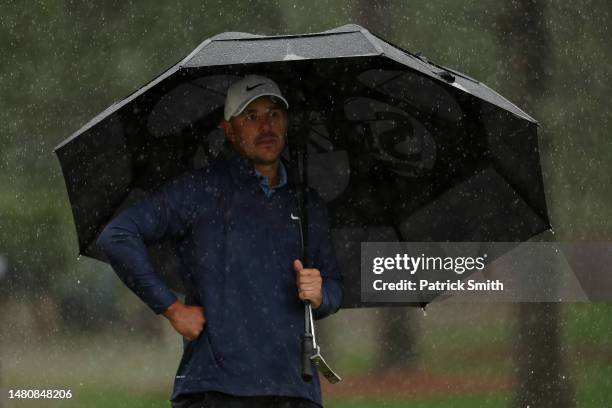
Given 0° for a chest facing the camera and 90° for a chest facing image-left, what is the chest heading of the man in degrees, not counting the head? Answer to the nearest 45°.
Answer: approximately 315°
